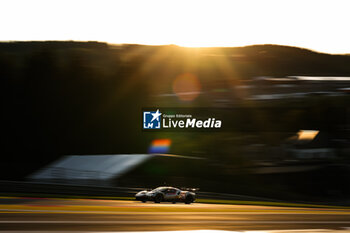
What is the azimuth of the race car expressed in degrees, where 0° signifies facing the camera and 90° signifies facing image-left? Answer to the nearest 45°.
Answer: approximately 45°
